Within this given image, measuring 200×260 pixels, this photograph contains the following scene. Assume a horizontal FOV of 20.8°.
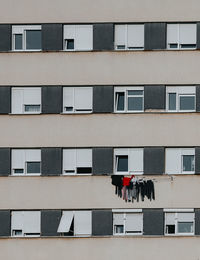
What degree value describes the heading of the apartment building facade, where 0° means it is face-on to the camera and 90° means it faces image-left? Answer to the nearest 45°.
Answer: approximately 0°
